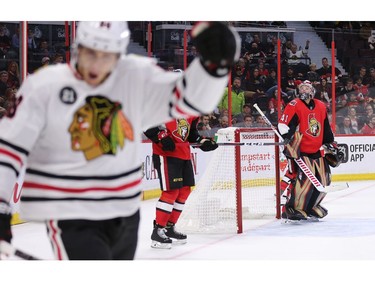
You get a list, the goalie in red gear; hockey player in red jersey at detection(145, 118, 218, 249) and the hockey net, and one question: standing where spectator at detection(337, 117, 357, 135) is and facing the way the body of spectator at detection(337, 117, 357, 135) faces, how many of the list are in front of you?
3

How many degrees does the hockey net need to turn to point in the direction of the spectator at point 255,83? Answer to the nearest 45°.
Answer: approximately 135° to its left

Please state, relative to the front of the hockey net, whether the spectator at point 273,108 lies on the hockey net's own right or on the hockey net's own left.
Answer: on the hockey net's own left

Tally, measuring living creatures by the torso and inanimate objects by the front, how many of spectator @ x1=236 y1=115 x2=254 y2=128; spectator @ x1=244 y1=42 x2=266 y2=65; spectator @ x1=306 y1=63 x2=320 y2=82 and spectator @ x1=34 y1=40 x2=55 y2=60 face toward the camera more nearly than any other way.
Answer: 4

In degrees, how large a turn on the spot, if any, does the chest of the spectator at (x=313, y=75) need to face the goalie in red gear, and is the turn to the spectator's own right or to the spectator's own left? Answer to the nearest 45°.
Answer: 0° — they already face them

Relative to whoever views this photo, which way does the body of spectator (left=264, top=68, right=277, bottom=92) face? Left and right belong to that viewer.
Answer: facing the viewer and to the left of the viewer

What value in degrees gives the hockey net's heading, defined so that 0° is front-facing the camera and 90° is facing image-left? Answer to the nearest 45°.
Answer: approximately 315°

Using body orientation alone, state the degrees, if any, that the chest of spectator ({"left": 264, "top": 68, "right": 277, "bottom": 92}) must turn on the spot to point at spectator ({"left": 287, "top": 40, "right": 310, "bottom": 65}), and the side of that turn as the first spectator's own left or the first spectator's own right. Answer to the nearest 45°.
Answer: approximately 180°

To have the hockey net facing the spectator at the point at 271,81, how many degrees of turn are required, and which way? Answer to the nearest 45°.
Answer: approximately 135° to its left

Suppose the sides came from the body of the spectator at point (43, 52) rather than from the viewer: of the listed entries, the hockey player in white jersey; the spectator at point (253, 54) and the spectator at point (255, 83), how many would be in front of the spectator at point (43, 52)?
1

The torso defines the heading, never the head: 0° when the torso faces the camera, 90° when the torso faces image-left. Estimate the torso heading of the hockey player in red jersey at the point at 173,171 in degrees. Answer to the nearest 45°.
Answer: approximately 315°

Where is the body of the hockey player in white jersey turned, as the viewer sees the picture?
toward the camera

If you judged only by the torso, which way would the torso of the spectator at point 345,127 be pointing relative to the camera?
toward the camera

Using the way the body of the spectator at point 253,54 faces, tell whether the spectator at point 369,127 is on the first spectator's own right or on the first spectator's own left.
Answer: on the first spectator's own left

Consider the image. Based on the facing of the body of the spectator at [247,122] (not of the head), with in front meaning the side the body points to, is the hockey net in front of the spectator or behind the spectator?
in front
